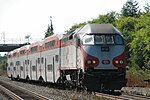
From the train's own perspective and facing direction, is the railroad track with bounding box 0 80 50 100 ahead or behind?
ahead

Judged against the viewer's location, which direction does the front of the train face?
facing the viewer and to the right of the viewer
